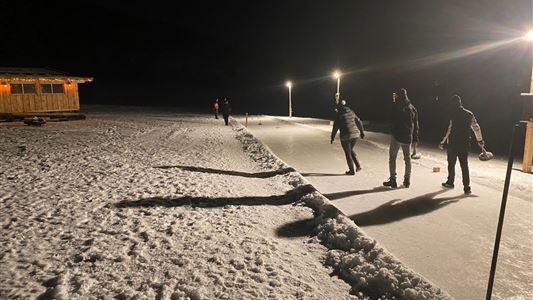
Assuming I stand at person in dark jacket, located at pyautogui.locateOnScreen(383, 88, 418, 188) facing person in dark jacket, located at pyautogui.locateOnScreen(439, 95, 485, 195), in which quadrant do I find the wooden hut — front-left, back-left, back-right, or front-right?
back-left

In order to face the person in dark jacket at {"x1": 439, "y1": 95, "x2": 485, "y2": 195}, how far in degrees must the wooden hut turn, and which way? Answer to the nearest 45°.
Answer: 0° — it already faces them

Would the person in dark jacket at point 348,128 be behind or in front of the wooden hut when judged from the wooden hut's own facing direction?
in front

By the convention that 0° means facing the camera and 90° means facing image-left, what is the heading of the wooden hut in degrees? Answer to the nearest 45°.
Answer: approximately 0°

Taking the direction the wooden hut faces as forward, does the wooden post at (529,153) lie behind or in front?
in front

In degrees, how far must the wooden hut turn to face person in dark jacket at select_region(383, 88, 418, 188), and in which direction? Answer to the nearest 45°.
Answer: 0° — it already faces them
